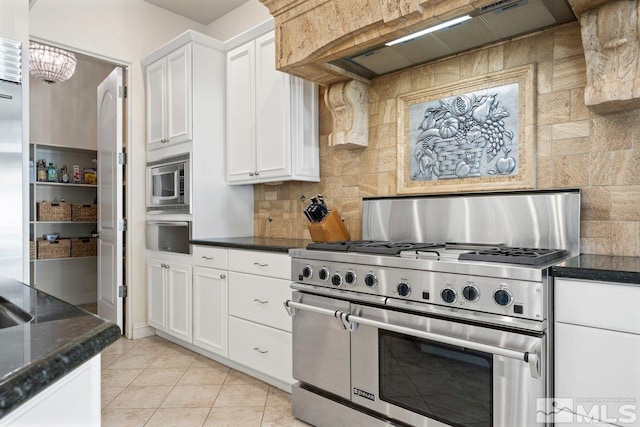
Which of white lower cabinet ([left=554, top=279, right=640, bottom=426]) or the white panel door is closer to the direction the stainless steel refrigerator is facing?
the white lower cabinet

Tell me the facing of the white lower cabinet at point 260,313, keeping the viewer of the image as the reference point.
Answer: facing the viewer and to the left of the viewer

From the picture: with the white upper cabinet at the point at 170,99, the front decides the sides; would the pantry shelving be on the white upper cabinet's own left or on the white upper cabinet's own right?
on the white upper cabinet's own right

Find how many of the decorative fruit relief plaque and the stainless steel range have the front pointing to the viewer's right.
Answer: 0

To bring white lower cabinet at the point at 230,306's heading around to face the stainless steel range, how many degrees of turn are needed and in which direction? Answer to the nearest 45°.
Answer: approximately 90° to its left

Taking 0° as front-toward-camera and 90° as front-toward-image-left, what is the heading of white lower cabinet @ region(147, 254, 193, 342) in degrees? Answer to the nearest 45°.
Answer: approximately 45°

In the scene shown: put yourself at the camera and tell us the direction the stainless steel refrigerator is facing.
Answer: facing the viewer and to the right of the viewer

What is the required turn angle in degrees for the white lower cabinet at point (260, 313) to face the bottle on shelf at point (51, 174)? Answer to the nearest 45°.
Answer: approximately 90° to its right

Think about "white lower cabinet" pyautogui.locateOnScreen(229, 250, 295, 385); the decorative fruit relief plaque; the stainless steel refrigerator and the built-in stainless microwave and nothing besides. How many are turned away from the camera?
0

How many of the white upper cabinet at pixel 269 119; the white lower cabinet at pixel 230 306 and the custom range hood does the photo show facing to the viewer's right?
0

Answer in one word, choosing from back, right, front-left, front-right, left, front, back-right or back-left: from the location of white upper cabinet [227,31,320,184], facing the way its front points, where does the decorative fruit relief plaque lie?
left

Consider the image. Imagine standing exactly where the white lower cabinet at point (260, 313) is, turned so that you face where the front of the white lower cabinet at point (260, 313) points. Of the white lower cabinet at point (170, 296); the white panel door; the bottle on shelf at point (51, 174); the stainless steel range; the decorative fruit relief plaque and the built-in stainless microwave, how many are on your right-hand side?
4

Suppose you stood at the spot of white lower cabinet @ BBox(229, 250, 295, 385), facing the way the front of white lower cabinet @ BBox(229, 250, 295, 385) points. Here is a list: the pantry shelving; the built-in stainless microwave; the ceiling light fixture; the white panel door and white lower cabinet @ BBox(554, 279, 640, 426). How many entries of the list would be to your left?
1
